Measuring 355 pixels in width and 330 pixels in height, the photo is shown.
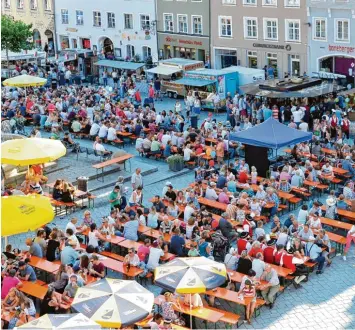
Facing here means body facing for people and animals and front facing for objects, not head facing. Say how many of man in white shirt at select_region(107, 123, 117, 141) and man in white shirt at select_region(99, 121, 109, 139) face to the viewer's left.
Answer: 0

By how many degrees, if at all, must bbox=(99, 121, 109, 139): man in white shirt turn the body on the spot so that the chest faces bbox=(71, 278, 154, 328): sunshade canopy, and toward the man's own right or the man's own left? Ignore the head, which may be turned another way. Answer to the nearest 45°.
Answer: approximately 135° to the man's own right

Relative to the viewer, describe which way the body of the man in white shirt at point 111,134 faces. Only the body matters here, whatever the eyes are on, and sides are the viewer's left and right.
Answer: facing away from the viewer and to the right of the viewer

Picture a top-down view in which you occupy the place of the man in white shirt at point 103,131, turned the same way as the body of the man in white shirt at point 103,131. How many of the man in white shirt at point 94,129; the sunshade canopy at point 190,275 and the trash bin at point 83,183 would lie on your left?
1

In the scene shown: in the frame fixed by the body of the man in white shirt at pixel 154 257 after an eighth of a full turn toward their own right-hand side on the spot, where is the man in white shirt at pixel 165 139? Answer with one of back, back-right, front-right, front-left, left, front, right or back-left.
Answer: left

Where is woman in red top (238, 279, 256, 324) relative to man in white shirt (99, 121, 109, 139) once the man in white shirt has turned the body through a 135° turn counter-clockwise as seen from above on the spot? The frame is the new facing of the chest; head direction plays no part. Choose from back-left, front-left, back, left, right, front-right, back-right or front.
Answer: left

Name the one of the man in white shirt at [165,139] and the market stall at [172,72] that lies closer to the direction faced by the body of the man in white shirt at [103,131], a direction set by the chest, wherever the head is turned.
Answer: the market stall

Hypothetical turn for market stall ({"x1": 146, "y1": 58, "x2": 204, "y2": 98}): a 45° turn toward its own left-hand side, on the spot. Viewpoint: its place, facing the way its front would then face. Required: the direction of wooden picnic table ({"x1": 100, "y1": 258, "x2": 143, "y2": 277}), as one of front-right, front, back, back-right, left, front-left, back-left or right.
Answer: front

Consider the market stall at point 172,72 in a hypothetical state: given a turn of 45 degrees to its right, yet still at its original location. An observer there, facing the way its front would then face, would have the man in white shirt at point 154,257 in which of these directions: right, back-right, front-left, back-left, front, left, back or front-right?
left

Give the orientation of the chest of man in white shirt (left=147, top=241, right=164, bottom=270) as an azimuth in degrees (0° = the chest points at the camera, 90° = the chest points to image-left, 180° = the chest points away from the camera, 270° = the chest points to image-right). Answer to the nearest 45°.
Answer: approximately 225°
